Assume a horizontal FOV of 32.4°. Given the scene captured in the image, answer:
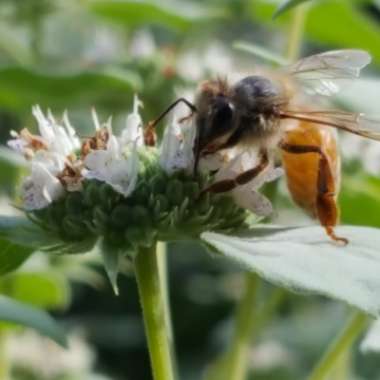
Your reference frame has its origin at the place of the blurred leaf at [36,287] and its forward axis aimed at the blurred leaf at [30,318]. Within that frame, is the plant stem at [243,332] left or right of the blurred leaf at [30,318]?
left

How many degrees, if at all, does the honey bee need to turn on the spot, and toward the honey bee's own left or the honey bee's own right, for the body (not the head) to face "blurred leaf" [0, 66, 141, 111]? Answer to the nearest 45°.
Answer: approximately 45° to the honey bee's own right

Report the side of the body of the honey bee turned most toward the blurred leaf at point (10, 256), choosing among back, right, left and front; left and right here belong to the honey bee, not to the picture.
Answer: front

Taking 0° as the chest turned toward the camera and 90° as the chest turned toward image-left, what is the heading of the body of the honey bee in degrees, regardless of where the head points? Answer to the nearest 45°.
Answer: approximately 90°

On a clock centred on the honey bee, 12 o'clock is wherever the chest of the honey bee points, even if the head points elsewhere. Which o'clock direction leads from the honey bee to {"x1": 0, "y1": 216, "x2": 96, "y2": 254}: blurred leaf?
The blurred leaf is roughly at 11 o'clock from the honey bee.

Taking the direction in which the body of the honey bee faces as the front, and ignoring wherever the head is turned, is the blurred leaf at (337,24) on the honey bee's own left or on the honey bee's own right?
on the honey bee's own right

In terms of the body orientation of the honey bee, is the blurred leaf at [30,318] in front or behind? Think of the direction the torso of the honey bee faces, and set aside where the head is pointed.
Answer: in front
